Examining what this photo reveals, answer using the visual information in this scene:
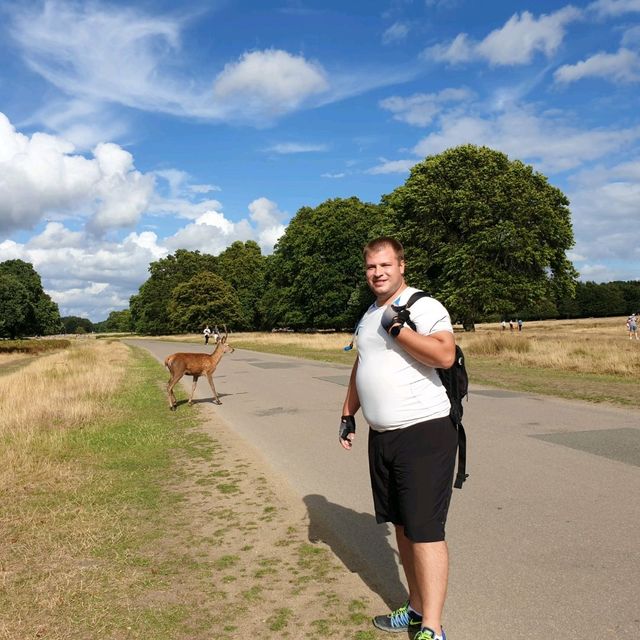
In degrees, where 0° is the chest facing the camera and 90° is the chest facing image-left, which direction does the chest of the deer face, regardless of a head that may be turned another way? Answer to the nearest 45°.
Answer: approximately 270°

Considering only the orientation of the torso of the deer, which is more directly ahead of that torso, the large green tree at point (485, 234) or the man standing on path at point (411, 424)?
the large green tree

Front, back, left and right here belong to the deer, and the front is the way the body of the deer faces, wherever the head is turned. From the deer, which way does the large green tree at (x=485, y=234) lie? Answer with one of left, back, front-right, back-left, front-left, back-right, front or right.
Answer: front-left

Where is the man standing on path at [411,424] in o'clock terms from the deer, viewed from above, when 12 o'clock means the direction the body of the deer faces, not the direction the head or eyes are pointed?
The man standing on path is roughly at 3 o'clock from the deer.

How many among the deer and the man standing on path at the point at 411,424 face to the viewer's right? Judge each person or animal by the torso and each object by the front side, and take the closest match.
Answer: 1

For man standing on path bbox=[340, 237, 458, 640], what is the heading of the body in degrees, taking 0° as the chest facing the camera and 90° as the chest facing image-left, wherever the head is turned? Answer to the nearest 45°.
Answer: approximately 45°

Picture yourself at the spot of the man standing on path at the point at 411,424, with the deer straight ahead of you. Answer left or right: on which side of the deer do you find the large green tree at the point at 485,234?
right

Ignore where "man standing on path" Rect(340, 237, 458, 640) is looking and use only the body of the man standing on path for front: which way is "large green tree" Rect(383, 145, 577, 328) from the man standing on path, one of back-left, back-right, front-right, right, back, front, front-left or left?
back-right
